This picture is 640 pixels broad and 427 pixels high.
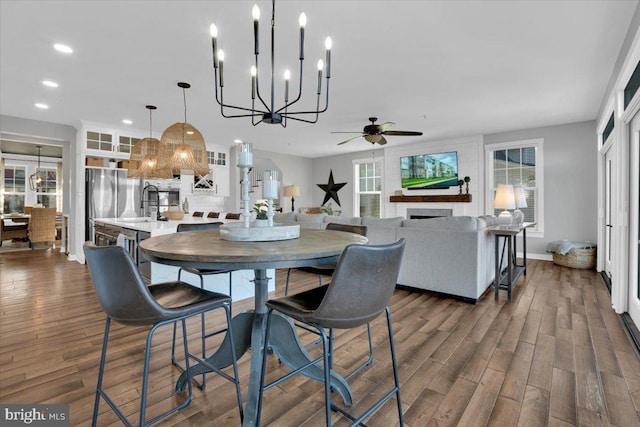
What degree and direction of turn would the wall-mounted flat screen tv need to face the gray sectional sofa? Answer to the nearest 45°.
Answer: approximately 45° to its left

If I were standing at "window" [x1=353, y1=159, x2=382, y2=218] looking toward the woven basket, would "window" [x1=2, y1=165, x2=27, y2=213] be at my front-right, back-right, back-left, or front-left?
back-right

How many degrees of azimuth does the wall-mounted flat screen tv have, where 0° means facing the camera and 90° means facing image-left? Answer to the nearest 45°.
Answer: approximately 45°

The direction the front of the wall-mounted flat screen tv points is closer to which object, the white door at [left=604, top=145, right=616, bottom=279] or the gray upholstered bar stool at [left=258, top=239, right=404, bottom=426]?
the gray upholstered bar stool

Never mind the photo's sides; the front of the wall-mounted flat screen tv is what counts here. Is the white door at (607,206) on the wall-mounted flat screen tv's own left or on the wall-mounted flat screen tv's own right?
on the wall-mounted flat screen tv's own left

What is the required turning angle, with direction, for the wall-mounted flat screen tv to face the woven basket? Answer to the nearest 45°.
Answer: approximately 90° to its left

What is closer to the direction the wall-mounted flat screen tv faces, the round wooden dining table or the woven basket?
the round wooden dining table

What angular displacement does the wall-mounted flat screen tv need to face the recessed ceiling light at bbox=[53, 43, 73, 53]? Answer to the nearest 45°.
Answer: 0° — it already faces it
